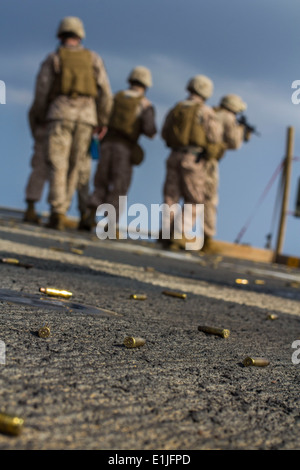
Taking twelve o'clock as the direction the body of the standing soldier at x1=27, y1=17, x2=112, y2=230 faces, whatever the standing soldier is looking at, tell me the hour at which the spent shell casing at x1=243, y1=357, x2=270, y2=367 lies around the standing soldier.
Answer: The spent shell casing is roughly at 6 o'clock from the standing soldier.

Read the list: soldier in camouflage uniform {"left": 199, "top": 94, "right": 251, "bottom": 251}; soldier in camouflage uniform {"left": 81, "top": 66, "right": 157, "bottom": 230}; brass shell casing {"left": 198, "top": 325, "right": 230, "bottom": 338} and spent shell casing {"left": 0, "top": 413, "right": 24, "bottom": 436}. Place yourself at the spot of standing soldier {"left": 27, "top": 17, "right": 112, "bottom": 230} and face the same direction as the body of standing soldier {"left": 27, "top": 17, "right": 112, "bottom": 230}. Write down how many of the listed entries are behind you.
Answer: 2

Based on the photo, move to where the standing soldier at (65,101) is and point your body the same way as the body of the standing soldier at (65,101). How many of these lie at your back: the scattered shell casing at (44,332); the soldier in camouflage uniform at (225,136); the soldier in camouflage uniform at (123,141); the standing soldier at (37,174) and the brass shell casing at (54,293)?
2

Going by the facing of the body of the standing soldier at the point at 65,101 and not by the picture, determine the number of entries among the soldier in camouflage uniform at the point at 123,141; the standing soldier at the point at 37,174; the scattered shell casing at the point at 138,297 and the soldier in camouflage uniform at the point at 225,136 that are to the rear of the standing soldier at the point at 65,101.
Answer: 1

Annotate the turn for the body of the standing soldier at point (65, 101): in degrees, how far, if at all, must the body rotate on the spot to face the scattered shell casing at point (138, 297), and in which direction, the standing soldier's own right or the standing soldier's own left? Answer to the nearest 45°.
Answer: approximately 180°

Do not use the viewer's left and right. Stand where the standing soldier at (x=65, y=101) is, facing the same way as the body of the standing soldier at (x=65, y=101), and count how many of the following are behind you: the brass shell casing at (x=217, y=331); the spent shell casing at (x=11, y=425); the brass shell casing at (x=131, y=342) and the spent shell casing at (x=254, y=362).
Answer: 4

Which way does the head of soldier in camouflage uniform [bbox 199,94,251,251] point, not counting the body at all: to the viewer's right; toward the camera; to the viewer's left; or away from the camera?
to the viewer's right

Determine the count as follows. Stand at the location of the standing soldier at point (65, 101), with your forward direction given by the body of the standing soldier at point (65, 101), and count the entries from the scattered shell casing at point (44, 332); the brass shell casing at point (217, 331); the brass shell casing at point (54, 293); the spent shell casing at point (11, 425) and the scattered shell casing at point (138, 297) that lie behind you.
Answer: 5

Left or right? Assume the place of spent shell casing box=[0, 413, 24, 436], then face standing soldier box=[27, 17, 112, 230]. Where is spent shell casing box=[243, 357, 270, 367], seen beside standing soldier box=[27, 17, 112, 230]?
right

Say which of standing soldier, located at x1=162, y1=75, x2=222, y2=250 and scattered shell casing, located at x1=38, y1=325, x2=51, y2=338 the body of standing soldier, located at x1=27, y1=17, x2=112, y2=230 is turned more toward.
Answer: the standing soldier

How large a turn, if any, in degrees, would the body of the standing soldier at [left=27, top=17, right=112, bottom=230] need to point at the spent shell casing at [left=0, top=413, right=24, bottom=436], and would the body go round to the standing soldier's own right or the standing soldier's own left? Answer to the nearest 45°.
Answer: approximately 180°

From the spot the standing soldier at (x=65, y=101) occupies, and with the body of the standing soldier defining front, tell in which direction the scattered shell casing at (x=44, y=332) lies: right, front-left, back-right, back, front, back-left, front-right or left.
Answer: back

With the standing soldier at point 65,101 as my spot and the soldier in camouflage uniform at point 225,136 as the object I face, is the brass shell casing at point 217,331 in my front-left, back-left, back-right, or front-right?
back-right

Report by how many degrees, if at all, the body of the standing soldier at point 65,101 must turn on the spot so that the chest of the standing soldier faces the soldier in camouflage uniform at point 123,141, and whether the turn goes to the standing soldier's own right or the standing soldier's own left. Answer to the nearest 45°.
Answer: approximately 45° to the standing soldier's own right

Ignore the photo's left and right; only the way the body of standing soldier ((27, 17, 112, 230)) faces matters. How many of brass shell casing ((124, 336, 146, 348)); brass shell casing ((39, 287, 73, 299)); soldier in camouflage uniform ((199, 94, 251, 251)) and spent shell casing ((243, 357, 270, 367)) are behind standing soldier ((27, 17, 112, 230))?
3

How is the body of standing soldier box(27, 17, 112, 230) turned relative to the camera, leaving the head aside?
away from the camera
